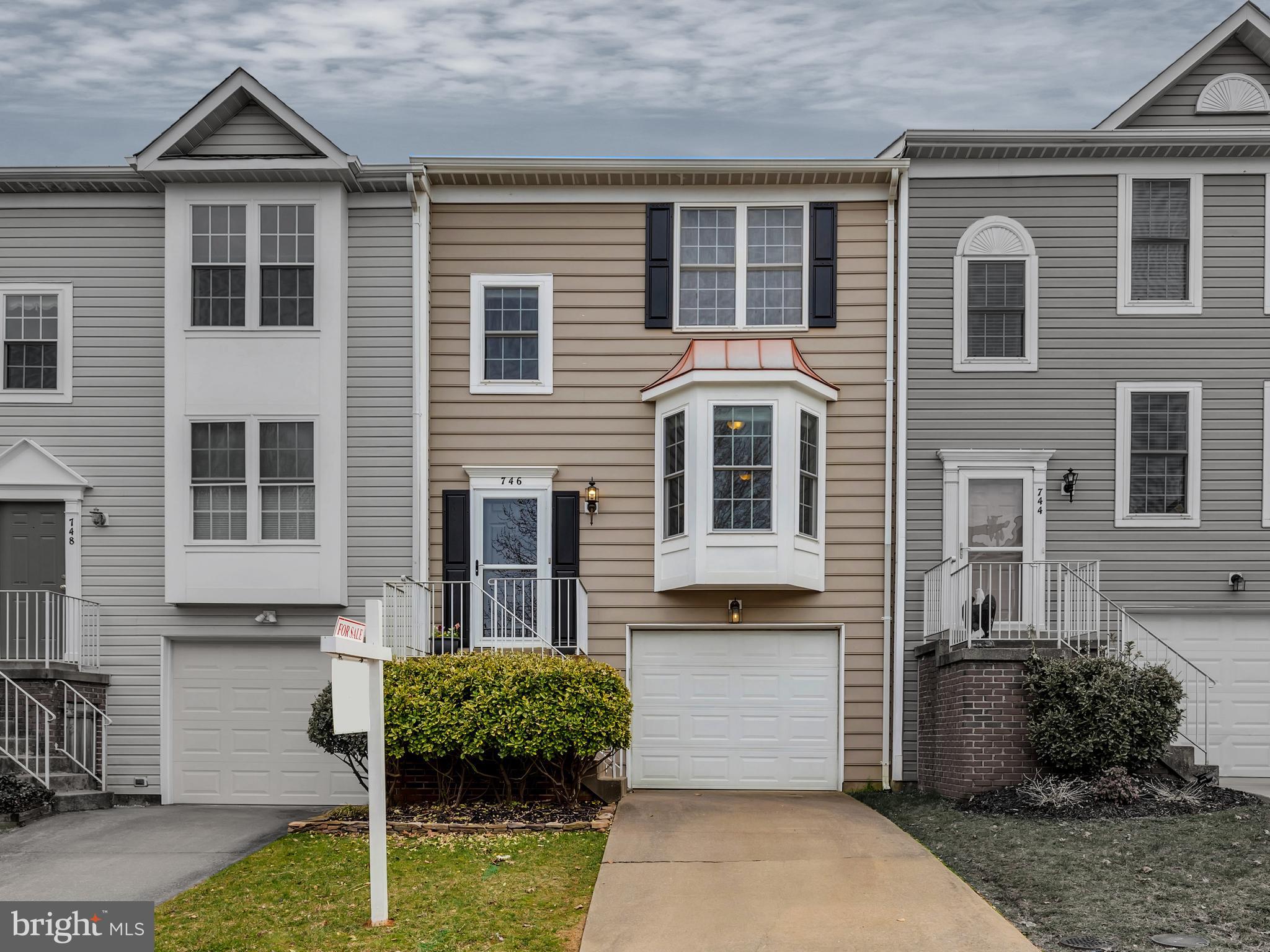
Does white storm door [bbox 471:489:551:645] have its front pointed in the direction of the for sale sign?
yes

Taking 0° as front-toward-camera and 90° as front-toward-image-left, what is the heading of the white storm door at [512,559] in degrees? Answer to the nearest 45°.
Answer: approximately 0°

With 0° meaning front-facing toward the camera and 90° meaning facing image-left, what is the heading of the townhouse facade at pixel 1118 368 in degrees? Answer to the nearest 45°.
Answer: approximately 0°

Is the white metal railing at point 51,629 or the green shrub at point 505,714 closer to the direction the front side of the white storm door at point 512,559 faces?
the green shrub

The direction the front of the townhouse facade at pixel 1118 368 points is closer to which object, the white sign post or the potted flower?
the white sign post

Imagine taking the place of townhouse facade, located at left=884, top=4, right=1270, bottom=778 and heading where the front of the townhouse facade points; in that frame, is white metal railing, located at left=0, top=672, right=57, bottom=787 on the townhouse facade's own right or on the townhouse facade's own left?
on the townhouse facade's own right

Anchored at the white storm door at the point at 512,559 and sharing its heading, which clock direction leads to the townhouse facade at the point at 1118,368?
The townhouse facade is roughly at 9 o'clock from the white storm door.

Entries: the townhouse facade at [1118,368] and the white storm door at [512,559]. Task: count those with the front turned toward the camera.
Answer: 2

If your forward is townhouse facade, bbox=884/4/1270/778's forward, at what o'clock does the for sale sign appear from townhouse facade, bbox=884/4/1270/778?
The for sale sign is roughly at 1 o'clock from the townhouse facade.

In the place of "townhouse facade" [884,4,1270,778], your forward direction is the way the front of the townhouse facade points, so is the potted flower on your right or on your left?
on your right

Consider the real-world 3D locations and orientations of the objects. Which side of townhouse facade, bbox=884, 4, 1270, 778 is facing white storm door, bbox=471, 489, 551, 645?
right
